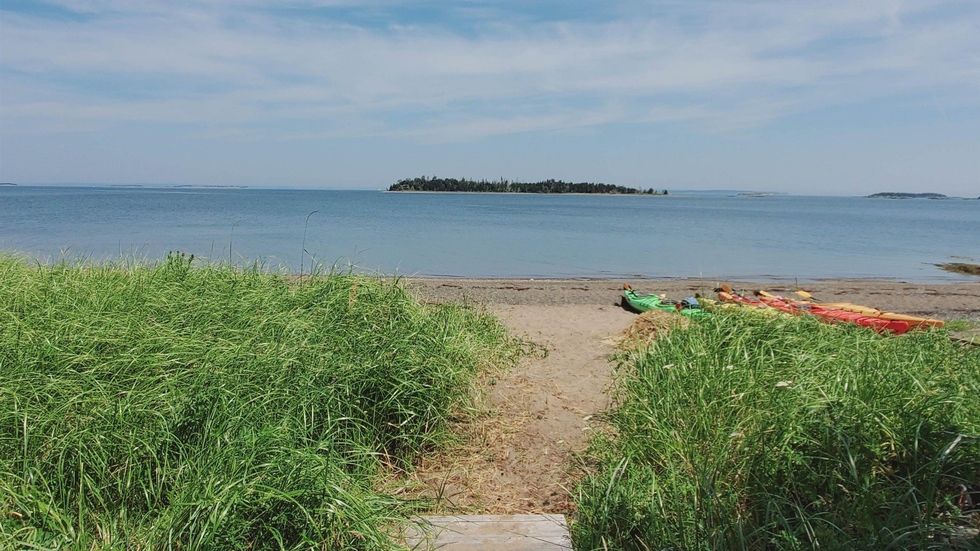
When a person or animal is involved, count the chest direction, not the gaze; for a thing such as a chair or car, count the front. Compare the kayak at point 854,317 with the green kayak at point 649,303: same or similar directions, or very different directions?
same or similar directions

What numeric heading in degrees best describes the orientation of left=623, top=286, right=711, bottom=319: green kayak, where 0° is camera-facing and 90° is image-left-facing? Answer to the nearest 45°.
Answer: approximately 90°

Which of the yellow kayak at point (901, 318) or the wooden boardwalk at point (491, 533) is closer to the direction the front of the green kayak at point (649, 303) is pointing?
the wooden boardwalk

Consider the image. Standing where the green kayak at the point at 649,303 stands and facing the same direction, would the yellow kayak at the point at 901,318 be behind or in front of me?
behind

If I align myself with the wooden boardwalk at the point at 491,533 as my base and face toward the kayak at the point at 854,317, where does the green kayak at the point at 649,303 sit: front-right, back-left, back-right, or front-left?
front-left

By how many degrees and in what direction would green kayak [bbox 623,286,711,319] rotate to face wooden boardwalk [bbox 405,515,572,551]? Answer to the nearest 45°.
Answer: approximately 90° to its left
